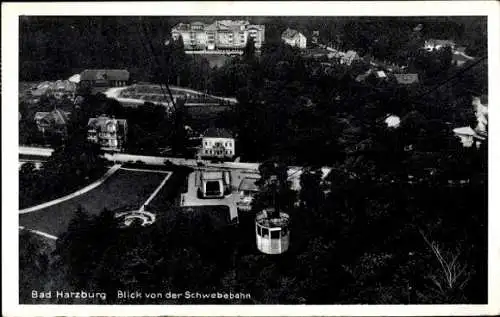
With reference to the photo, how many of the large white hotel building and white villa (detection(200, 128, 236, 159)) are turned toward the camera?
2

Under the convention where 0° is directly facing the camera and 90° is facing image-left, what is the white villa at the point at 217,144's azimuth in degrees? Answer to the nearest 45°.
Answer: approximately 0°
